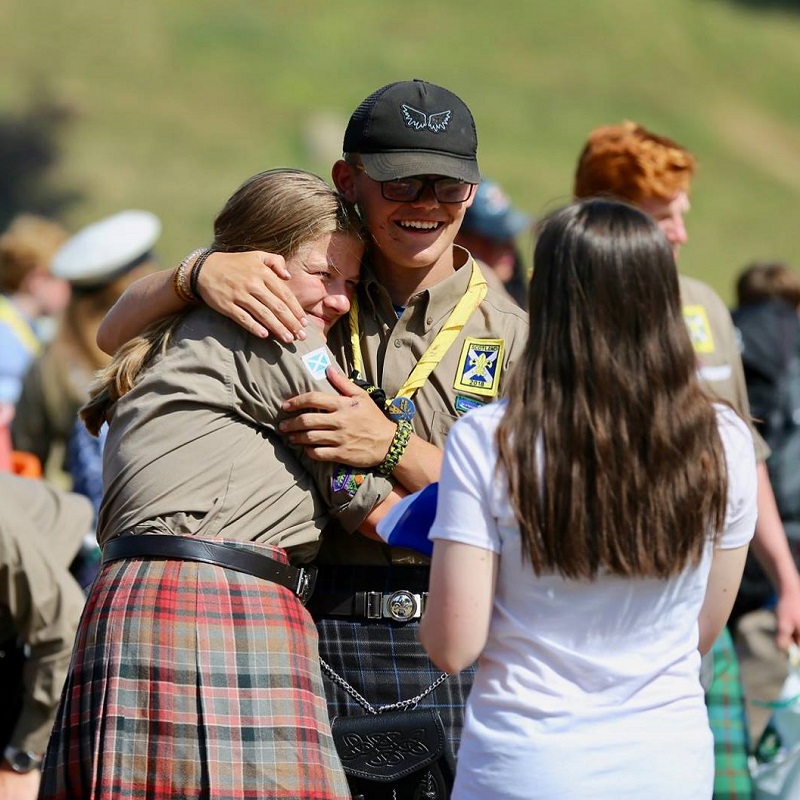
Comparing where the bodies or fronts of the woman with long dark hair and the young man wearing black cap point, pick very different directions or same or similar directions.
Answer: very different directions

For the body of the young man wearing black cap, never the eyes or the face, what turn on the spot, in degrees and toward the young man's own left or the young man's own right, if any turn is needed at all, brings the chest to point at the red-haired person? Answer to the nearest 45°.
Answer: approximately 135° to the young man's own left

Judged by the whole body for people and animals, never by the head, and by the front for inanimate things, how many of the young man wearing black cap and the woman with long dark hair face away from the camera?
1

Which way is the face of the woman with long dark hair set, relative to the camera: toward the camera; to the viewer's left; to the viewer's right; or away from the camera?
away from the camera

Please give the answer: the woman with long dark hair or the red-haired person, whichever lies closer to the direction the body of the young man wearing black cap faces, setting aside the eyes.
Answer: the woman with long dark hair

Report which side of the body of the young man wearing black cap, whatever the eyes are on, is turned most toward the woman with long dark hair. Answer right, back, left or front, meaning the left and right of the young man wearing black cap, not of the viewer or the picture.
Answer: front

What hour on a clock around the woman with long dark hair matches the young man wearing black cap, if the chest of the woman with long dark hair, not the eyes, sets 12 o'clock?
The young man wearing black cap is roughly at 11 o'clock from the woman with long dark hair.

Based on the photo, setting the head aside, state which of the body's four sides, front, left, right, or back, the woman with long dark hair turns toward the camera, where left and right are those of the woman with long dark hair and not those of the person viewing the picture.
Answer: back

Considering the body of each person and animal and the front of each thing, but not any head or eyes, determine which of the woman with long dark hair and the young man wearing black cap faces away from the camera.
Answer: the woman with long dark hair

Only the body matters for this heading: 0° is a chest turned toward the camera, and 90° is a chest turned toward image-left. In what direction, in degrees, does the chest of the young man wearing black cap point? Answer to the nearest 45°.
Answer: approximately 0°
